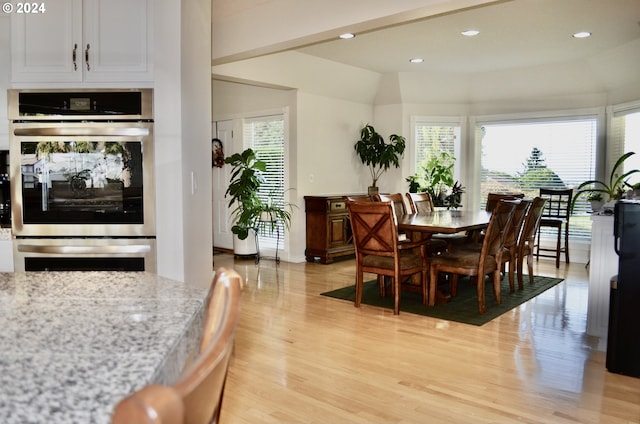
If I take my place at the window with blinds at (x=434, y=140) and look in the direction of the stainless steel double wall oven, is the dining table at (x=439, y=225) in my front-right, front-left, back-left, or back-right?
front-left

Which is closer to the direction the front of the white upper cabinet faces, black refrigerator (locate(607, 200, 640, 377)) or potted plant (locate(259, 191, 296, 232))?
the black refrigerator

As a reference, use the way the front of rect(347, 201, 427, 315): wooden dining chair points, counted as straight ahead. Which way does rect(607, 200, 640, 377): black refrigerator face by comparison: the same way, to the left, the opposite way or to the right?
to the left

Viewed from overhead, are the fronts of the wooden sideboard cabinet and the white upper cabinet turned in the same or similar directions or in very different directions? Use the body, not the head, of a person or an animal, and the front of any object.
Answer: same or similar directions

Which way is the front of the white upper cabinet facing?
toward the camera

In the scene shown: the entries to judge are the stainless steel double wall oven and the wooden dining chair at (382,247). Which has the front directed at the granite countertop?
the stainless steel double wall oven

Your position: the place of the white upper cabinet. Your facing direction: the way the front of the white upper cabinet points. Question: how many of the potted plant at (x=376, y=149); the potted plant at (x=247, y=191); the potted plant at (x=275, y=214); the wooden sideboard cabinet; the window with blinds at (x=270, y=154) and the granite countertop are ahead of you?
1

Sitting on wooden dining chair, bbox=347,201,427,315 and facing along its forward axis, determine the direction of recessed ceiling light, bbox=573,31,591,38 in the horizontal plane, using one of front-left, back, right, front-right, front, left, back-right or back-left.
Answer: front

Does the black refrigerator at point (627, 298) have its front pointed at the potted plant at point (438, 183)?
no

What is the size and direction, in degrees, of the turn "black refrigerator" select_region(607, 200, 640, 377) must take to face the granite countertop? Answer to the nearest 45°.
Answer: approximately 90° to its left

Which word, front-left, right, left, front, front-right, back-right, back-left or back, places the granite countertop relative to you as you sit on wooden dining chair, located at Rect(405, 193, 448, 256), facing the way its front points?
front-right

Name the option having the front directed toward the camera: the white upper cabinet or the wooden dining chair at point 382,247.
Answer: the white upper cabinet

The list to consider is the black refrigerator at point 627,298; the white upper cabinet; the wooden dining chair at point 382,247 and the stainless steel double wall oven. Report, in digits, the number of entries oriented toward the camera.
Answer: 2

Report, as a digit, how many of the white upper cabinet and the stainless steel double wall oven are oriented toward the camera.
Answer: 2

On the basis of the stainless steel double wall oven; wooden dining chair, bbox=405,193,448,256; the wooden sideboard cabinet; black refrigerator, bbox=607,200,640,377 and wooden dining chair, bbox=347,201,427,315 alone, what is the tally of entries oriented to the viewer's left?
1

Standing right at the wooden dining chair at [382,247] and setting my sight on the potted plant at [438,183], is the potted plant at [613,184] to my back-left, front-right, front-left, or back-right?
front-right

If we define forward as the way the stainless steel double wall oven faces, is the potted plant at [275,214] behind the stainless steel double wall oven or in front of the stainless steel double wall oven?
behind
